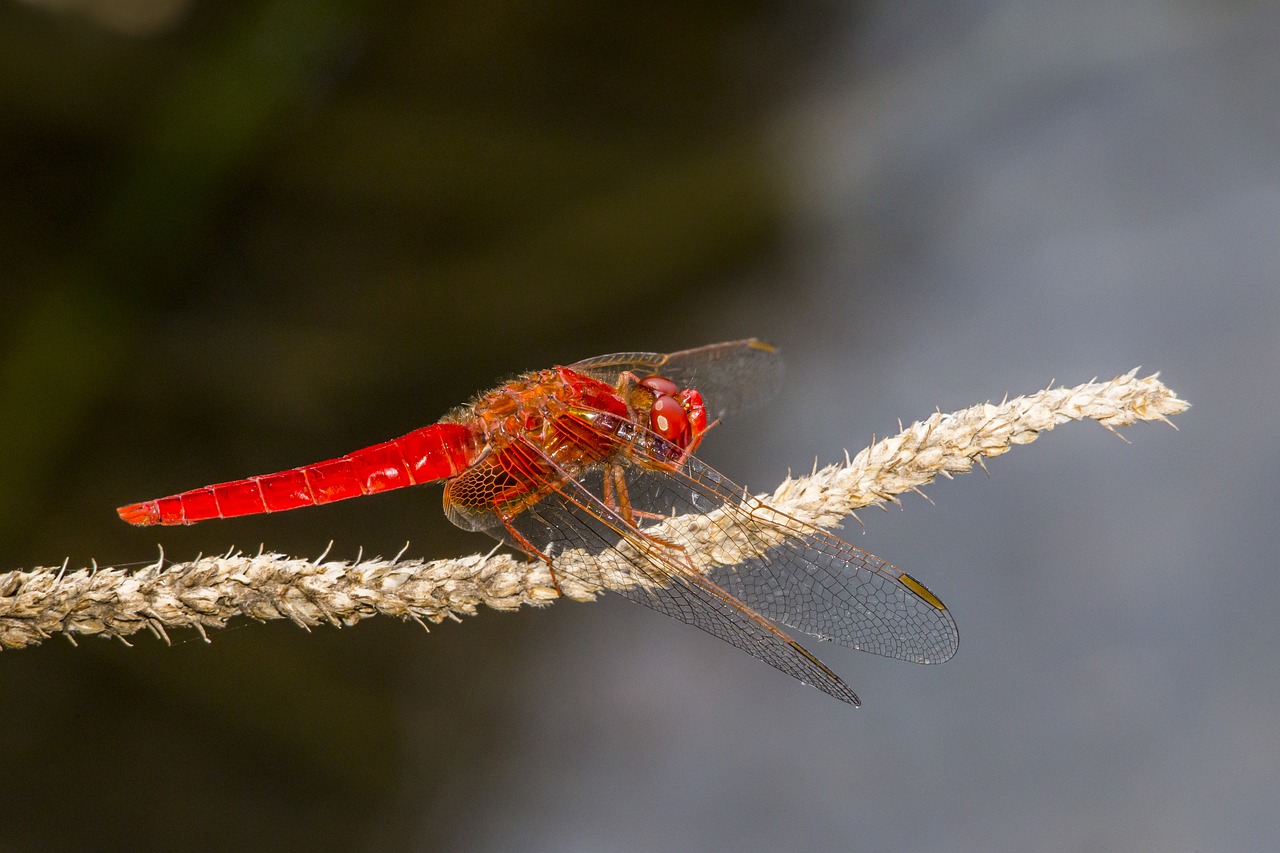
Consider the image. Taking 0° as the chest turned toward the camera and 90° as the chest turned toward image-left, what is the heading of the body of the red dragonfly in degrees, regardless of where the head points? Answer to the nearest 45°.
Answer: approximately 270°
